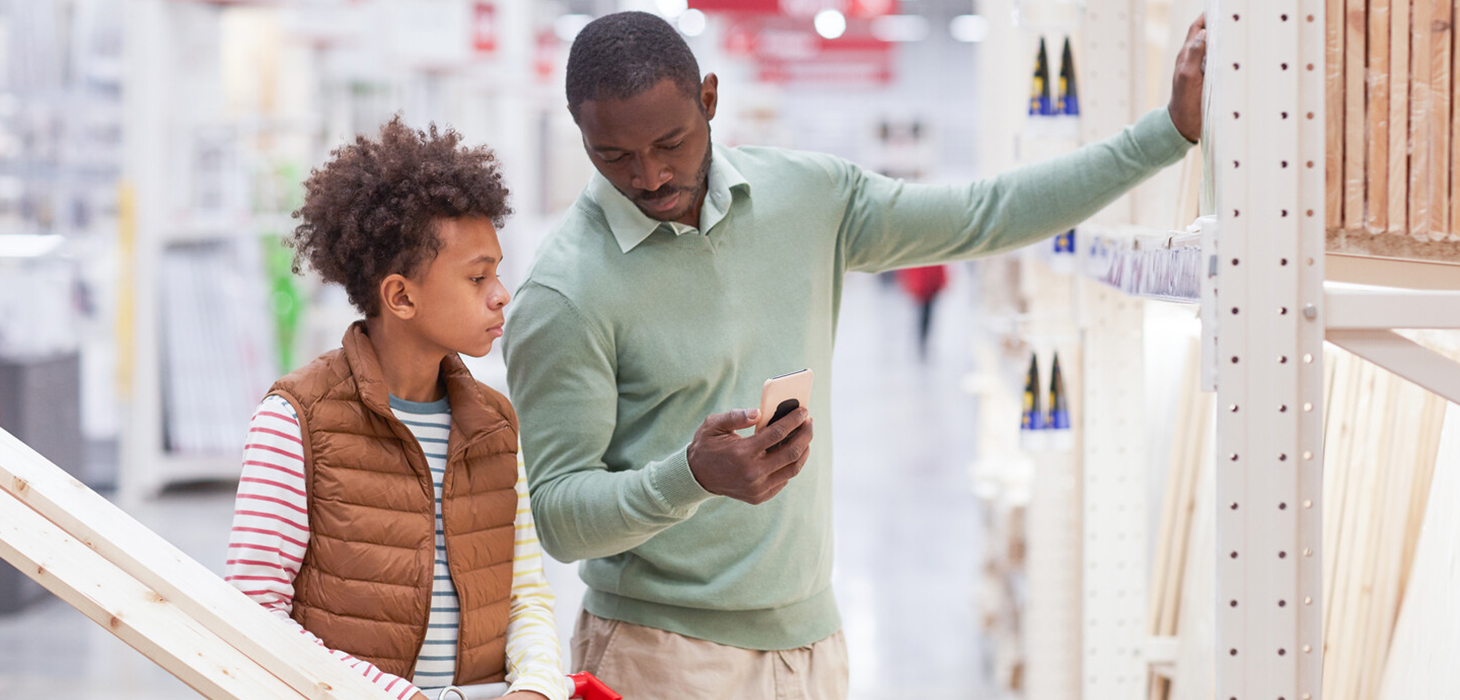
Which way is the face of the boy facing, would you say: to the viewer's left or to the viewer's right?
to the viewer's right

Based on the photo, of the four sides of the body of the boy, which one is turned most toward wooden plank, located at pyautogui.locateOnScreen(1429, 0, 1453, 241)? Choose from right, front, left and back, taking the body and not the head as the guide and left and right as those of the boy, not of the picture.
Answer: front

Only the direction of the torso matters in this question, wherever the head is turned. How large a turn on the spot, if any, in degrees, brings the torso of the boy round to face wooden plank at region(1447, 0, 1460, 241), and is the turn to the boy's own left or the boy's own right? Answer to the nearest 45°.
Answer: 0° — they already face it

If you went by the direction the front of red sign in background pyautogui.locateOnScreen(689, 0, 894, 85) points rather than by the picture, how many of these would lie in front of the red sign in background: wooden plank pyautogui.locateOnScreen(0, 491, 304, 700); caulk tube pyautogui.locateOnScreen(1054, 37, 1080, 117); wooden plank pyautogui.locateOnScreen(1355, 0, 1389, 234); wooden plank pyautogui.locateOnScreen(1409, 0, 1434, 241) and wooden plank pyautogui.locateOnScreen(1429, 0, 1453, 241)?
5

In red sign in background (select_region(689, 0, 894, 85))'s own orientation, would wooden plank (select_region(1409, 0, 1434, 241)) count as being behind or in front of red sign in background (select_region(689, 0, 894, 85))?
in front

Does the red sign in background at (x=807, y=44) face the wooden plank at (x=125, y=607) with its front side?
yes

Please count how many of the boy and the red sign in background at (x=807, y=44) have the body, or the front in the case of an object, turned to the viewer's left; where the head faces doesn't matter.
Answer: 0

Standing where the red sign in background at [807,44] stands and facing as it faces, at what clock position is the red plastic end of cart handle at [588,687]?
The red plastic end of cart handle is roughly at 12 o'clock from the red sign in background.

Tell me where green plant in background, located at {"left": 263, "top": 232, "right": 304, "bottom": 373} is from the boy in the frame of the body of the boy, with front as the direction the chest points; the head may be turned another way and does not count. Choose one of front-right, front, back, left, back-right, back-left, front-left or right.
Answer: back-left

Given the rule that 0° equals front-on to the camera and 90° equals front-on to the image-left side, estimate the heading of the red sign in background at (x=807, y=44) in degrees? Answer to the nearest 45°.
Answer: approximately 0°

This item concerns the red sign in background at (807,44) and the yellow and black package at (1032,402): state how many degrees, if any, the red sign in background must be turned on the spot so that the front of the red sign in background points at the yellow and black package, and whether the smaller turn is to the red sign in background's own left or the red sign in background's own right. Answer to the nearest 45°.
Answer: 0° — it already faces it

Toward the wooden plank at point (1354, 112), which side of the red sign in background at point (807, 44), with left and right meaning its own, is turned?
front
